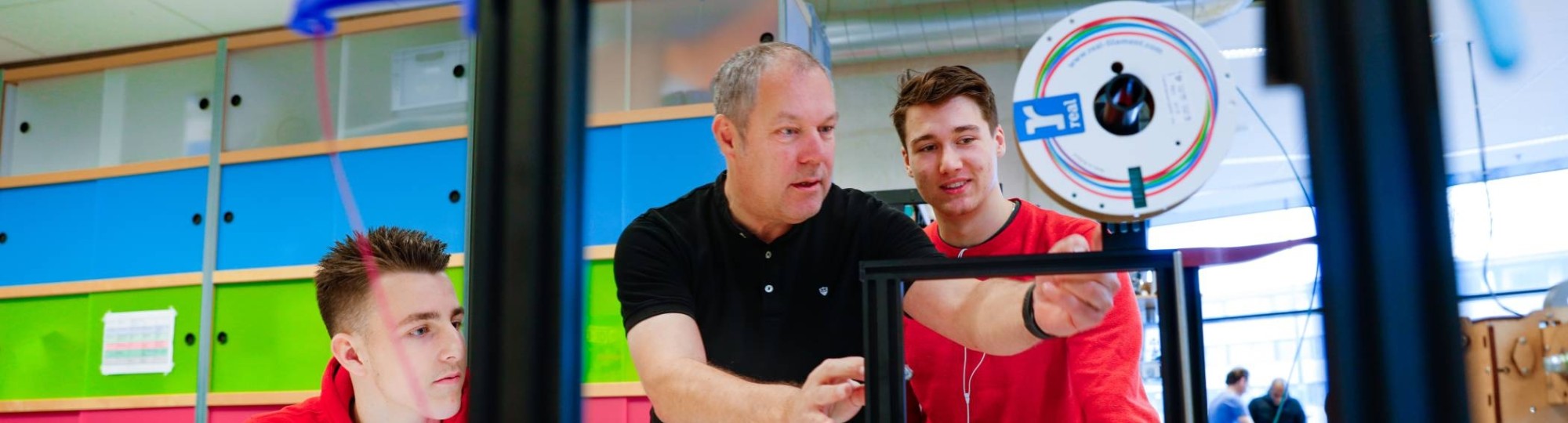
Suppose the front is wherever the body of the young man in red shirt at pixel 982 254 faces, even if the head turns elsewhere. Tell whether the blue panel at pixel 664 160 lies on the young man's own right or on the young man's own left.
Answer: on the young man's own right

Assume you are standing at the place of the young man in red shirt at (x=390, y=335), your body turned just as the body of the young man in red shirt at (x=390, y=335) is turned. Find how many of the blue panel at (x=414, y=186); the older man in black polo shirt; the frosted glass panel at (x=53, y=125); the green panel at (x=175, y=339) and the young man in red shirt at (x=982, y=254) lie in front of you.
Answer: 2

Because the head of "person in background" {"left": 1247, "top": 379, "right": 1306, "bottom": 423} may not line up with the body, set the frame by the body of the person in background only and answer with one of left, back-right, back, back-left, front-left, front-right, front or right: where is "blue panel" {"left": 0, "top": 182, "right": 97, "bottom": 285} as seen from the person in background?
front-right

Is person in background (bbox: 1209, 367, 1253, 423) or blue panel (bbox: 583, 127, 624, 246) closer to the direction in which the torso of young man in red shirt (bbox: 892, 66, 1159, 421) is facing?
the blue panel

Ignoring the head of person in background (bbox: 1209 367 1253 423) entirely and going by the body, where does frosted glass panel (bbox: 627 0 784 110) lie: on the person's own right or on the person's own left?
on the person's own right

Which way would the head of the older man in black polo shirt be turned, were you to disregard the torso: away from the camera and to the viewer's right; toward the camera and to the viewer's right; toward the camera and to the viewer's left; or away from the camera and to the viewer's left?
toward the camera and to the viewer's right

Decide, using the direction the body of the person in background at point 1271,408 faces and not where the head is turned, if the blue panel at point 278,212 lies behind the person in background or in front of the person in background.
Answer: in front

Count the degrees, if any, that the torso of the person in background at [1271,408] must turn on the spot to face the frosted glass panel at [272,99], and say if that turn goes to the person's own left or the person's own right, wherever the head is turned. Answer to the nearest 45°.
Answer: approximately 45° to the person's own right

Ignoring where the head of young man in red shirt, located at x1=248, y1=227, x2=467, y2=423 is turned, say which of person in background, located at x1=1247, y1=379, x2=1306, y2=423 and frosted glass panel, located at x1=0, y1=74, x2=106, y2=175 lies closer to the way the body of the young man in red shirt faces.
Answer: the person in background

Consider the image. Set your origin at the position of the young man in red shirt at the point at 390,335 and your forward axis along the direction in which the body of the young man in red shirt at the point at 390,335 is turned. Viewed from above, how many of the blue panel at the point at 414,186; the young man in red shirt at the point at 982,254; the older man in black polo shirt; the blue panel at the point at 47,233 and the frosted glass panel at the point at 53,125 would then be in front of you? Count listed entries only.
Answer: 2
